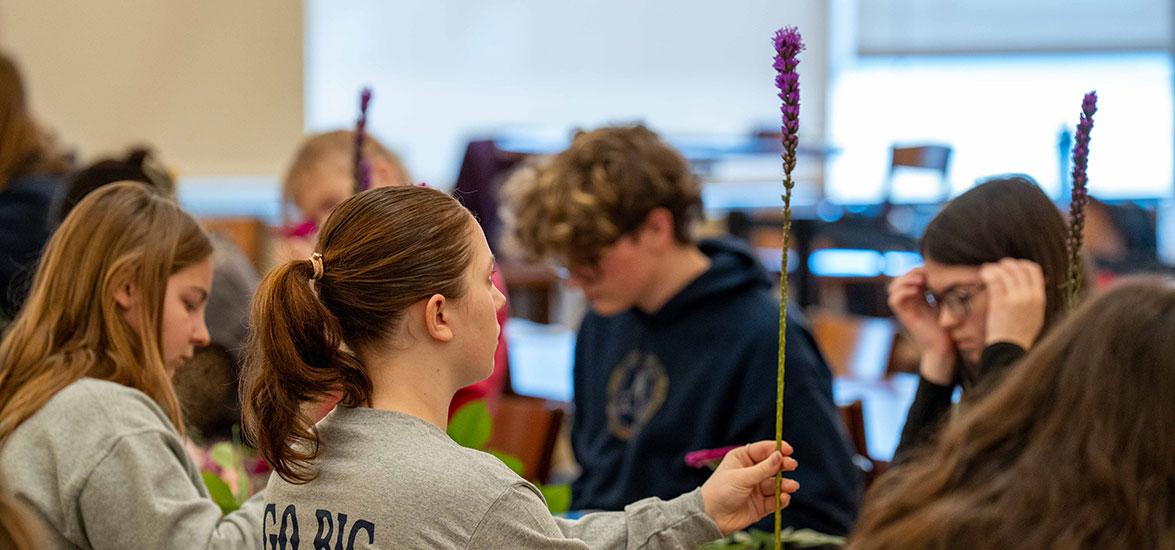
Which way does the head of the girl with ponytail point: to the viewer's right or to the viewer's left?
to the viewer's right

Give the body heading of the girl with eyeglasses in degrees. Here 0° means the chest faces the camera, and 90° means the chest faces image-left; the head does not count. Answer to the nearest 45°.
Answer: approximately 45°

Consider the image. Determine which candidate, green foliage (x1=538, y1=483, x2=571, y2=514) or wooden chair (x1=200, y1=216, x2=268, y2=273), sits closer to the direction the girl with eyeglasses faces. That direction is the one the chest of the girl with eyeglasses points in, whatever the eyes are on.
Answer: the green foliage

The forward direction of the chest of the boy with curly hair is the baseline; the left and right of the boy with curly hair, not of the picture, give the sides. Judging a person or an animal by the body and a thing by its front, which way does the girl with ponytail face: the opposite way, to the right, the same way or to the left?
the opposite way

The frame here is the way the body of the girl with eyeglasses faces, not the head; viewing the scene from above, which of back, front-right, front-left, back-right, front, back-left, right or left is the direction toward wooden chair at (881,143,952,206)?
back-right

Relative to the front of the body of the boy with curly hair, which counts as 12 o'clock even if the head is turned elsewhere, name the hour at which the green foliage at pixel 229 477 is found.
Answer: The green foliage is roughly at 12 o'clock from the boy with curly hair.

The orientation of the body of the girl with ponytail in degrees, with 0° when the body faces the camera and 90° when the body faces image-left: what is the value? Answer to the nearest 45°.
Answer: approximately 225°

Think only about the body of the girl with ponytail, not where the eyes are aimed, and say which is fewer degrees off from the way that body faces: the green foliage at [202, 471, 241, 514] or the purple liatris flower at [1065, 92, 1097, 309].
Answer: the purple liatris flower

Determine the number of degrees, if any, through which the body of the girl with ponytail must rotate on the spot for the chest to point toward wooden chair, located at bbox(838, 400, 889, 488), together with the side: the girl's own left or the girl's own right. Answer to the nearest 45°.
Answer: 0° — they already face it

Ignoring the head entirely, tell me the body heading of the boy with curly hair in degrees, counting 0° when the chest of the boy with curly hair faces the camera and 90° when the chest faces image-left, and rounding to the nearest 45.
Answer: approximately 45°

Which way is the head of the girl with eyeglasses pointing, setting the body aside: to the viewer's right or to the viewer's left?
to the viewer's left

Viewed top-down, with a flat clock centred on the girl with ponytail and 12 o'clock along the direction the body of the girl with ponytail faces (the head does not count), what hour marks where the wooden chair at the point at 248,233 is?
The wooden chair is roughly at 10 o'clock from the girl with ponytail.

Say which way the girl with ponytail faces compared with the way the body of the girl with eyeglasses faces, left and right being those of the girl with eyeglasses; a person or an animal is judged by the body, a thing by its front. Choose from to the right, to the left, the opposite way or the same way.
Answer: the opposite way
